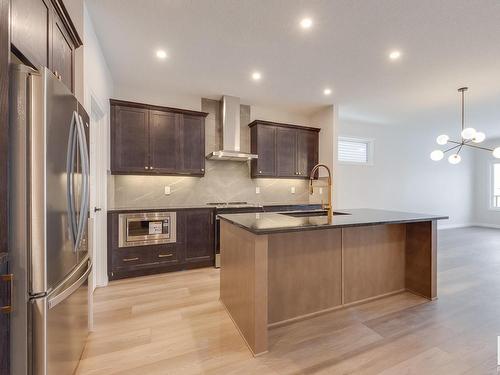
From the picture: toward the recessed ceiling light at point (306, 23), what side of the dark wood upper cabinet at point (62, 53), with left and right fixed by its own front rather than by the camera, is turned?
front

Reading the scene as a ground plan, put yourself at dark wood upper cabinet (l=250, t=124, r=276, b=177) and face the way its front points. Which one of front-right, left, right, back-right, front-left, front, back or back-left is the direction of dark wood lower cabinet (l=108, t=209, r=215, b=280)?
right

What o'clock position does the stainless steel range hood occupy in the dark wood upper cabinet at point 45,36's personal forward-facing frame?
The stainless steel range hood is roughly at 11 o'clock from the dark wood upper cabinet.

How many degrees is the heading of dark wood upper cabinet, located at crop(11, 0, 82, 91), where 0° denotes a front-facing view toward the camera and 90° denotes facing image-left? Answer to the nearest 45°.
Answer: approximately 270°

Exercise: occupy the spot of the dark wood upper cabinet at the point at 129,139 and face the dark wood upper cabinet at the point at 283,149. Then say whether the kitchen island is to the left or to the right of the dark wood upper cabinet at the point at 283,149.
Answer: right

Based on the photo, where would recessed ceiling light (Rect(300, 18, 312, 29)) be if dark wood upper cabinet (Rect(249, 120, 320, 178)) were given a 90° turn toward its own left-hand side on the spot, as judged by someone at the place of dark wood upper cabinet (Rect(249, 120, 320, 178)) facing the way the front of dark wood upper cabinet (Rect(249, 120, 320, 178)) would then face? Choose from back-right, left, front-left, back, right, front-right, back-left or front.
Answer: back-right

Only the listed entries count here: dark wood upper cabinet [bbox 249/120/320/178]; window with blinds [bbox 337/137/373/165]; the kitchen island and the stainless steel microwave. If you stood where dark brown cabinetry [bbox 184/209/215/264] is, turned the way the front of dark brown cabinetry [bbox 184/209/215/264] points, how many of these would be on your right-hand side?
1

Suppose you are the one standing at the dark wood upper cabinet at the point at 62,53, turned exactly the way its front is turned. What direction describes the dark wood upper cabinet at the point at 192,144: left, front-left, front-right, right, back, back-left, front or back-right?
front-left

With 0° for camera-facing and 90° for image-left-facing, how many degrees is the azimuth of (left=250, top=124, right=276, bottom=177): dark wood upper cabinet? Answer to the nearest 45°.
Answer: approximately 315°

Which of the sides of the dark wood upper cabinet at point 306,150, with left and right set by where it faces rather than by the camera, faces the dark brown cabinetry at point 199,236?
right

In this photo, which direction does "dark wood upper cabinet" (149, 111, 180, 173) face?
toward the camera

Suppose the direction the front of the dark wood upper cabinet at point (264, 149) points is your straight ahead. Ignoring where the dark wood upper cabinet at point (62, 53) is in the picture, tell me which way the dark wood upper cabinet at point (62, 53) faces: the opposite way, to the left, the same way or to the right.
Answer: to the left

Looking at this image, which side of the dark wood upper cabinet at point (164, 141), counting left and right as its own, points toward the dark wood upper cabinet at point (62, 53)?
front

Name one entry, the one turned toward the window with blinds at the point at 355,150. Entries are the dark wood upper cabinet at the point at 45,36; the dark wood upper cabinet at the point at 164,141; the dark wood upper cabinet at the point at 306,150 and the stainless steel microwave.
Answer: the dark wood upper cabinet at the point at 45,36

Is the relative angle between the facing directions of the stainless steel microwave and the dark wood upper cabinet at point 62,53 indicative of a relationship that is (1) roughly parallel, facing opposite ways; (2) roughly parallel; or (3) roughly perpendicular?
roughly perpendicular

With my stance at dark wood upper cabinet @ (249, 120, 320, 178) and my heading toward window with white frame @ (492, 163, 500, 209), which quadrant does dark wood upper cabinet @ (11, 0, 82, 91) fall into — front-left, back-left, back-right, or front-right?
back-right
